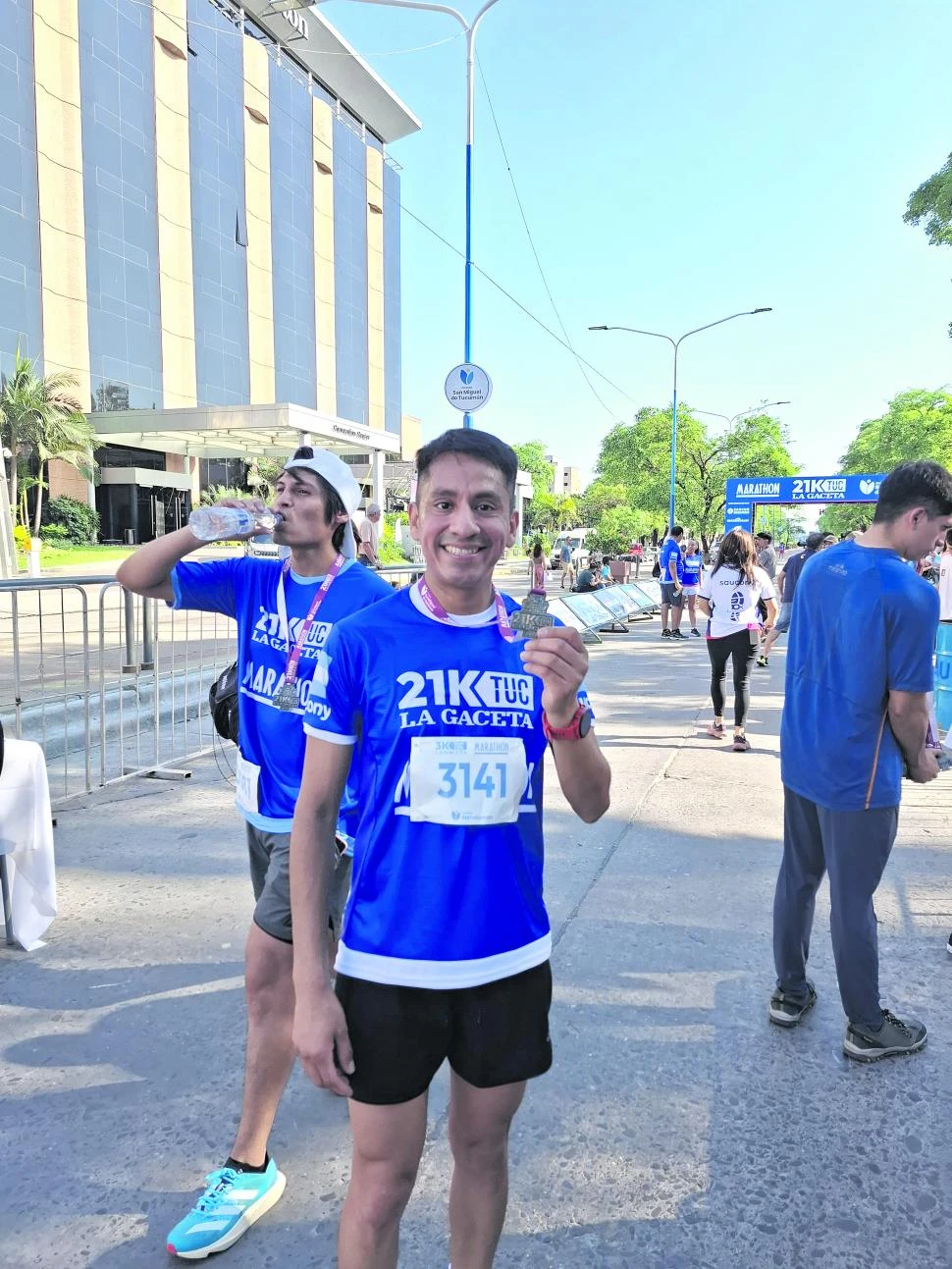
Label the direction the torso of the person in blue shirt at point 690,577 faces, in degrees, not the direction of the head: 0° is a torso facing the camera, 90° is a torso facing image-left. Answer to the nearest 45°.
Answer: approximately 0°

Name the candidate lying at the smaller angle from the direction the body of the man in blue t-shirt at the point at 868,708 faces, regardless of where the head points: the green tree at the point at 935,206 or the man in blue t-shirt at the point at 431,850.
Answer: the green tree

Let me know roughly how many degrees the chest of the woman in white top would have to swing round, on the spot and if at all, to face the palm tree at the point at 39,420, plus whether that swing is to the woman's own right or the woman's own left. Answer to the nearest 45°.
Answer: approximately 45° to the woman's own left

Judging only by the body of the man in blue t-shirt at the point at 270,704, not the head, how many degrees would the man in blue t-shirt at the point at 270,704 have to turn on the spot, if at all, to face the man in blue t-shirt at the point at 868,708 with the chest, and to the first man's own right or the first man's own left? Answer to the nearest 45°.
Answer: approximately 135° to the first man's own left

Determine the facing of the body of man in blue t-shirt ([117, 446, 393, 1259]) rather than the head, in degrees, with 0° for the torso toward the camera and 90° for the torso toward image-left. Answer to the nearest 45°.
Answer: approximately 45°

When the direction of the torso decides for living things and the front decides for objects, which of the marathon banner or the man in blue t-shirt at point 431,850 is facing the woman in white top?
the marathon banner

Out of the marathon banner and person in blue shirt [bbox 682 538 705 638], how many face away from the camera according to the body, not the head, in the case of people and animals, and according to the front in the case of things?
0

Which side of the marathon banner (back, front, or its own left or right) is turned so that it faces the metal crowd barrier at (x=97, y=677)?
front

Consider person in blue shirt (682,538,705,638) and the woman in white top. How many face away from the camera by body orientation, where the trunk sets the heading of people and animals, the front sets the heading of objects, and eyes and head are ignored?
1

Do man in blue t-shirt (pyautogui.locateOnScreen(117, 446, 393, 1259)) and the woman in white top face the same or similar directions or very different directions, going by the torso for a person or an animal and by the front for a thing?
very different directions

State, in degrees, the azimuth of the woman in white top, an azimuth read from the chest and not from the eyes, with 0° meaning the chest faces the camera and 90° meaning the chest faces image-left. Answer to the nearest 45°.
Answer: approximately 180°

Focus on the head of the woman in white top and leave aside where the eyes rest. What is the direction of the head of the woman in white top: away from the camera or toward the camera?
away from the camera
